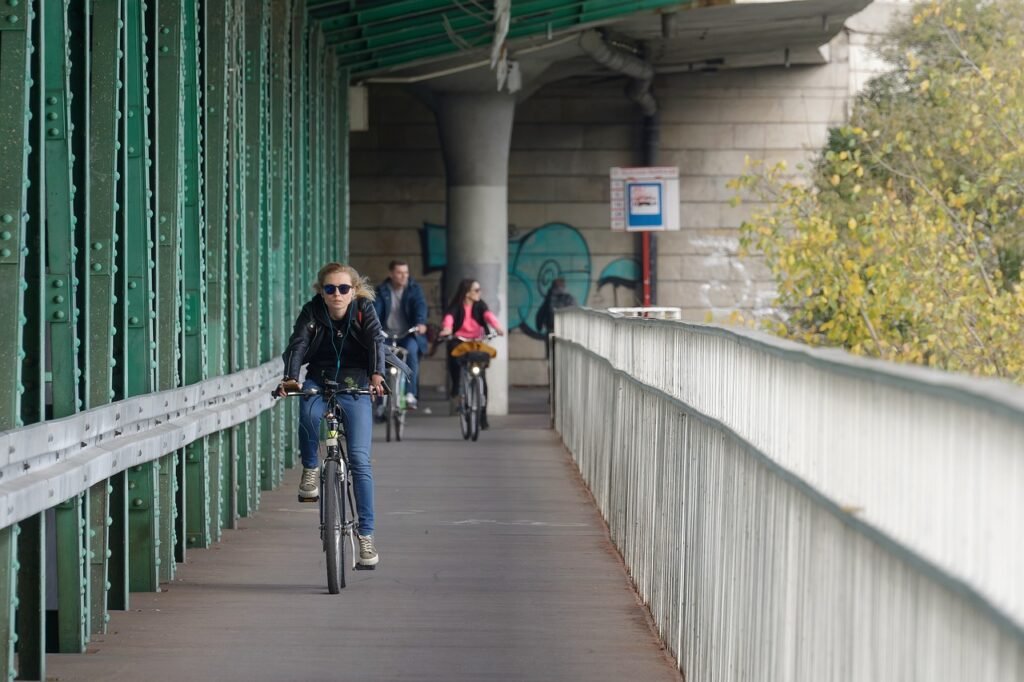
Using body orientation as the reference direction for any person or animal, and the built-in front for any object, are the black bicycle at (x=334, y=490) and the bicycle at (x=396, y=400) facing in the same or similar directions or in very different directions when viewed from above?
same or similar directions

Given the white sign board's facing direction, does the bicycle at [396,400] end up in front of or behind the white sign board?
in front

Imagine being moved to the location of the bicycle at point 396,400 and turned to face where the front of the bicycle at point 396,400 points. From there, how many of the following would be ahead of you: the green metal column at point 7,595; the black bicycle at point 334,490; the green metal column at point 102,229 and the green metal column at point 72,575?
4

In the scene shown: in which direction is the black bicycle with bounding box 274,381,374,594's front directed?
toward the camera

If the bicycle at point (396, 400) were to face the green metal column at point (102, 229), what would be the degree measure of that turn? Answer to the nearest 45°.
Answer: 0° — it already faces it

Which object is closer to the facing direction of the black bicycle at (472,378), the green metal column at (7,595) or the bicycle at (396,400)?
the green metal column

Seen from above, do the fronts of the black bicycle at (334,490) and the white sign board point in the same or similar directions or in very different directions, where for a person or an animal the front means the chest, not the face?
same or similar directions

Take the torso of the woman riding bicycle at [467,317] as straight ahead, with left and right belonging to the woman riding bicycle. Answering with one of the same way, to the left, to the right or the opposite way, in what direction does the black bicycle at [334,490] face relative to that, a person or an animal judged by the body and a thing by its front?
the same way

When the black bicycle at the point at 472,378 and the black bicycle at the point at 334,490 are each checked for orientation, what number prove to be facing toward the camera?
2

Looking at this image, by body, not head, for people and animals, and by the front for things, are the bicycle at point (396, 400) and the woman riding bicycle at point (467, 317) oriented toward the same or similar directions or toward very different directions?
same or similar directions

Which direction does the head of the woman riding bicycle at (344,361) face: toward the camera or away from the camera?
toward the camera

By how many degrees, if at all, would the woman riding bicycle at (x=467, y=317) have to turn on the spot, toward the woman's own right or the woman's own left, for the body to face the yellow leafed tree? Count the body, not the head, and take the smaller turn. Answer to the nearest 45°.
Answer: approximately 90° to the woman's own left

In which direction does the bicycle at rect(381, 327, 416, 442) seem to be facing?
toward the camera

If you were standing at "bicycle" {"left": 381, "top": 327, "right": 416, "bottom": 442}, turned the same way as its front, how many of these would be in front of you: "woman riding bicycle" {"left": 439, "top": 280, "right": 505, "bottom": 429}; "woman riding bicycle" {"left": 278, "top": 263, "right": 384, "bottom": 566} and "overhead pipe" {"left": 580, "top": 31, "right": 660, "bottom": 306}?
1

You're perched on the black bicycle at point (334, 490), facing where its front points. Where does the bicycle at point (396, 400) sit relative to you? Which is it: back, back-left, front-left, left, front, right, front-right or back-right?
back

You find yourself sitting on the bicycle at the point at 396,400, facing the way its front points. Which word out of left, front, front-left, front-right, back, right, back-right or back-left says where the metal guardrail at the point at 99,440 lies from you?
front

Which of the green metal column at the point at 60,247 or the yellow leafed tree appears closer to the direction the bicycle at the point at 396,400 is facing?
the green metal column

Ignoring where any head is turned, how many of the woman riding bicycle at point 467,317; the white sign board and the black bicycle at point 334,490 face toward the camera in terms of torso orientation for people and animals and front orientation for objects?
3
